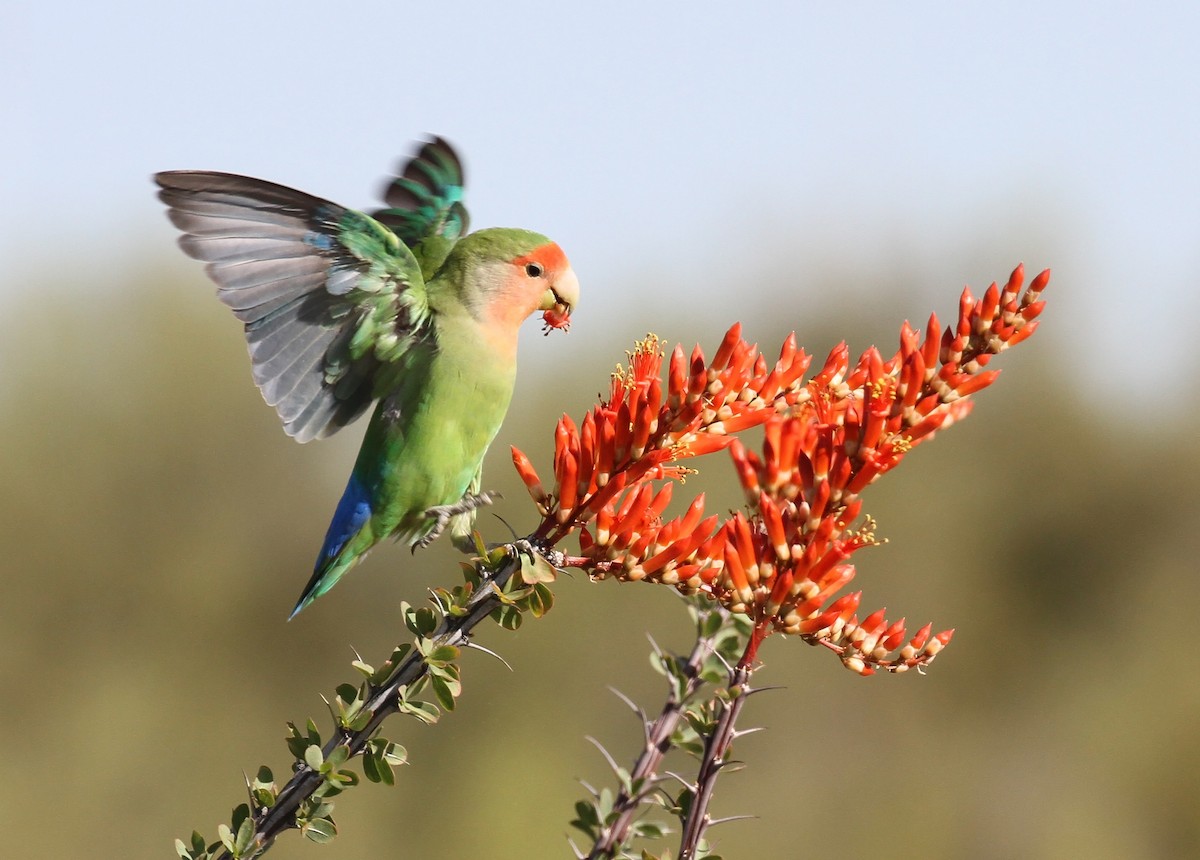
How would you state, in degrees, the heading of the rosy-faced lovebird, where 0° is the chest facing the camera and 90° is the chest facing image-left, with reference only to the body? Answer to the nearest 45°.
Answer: approximately 270°

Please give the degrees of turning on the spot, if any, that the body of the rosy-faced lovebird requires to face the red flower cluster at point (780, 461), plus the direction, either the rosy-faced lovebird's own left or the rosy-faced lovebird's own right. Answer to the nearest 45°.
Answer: approximately 45° to the rosy-faced lovebird's own right
